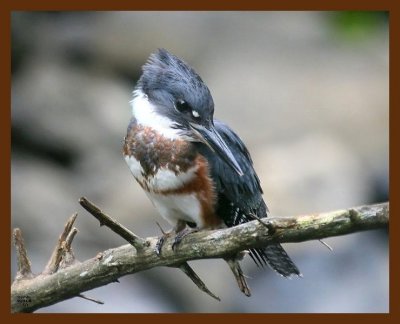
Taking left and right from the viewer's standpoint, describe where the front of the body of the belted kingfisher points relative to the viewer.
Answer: facing the viewer and to the left of the viewer
